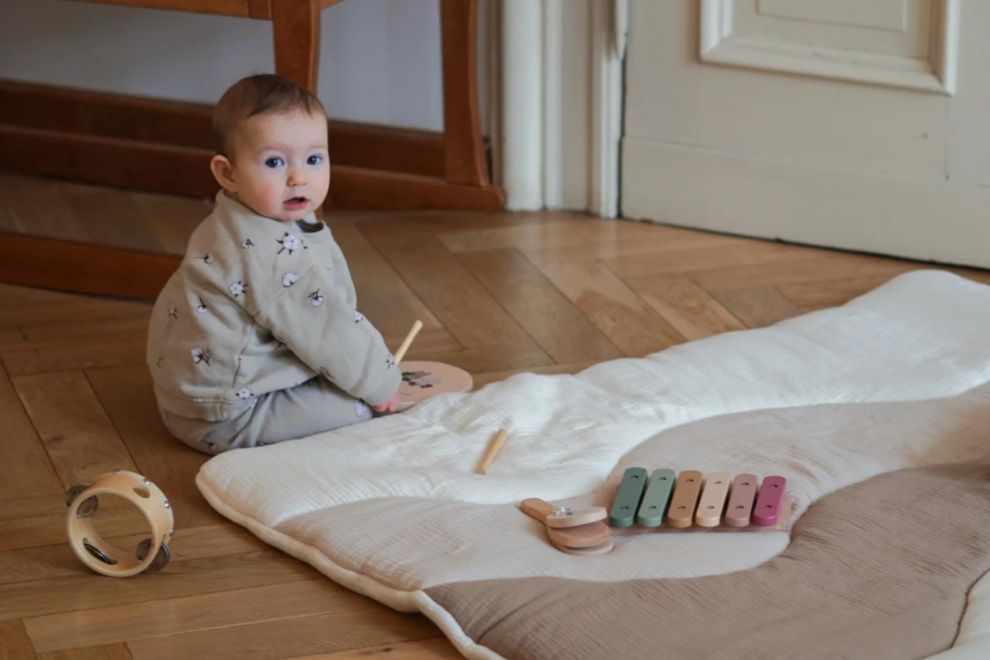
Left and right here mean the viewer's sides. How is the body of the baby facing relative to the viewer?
facing to the right of the viewer
